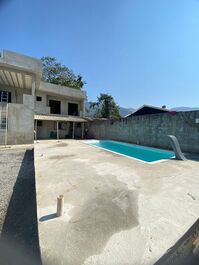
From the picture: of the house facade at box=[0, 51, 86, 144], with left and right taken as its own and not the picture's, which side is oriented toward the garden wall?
left

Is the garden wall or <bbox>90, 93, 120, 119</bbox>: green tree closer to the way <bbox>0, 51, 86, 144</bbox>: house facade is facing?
the garden wall

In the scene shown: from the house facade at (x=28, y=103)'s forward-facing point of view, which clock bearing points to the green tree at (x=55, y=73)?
The green tree is roughly at 8 o'clock from the house facade.

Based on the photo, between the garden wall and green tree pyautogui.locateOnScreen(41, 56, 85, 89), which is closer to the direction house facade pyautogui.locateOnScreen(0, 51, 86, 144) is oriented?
the garden wall

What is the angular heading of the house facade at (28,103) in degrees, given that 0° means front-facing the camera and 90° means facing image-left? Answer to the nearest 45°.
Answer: approximately 315°

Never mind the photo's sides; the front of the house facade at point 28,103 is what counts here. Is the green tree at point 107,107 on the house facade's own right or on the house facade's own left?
on the house facade's own left
